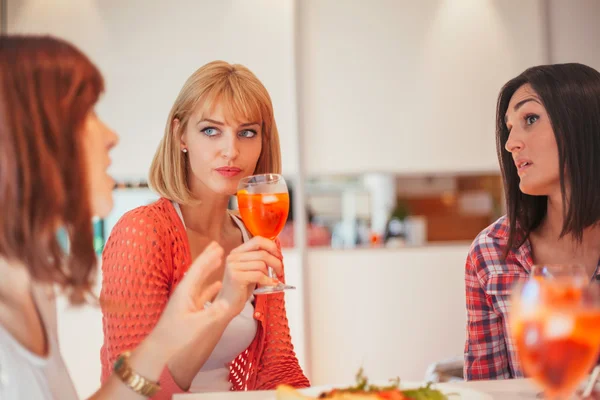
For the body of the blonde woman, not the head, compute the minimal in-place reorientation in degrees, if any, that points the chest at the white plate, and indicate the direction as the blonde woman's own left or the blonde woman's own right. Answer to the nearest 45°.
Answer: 0° — they already face it

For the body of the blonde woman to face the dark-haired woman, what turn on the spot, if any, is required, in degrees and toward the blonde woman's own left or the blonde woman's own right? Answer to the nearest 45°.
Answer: approximately 45° to the blonde woman's own left

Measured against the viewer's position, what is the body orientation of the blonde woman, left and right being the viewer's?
facing the viewer and to the right of the viewer

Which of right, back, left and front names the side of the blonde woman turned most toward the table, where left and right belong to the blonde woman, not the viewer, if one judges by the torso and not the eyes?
front

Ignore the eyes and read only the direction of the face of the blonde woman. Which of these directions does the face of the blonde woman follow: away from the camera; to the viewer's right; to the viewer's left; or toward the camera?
toward the camera
